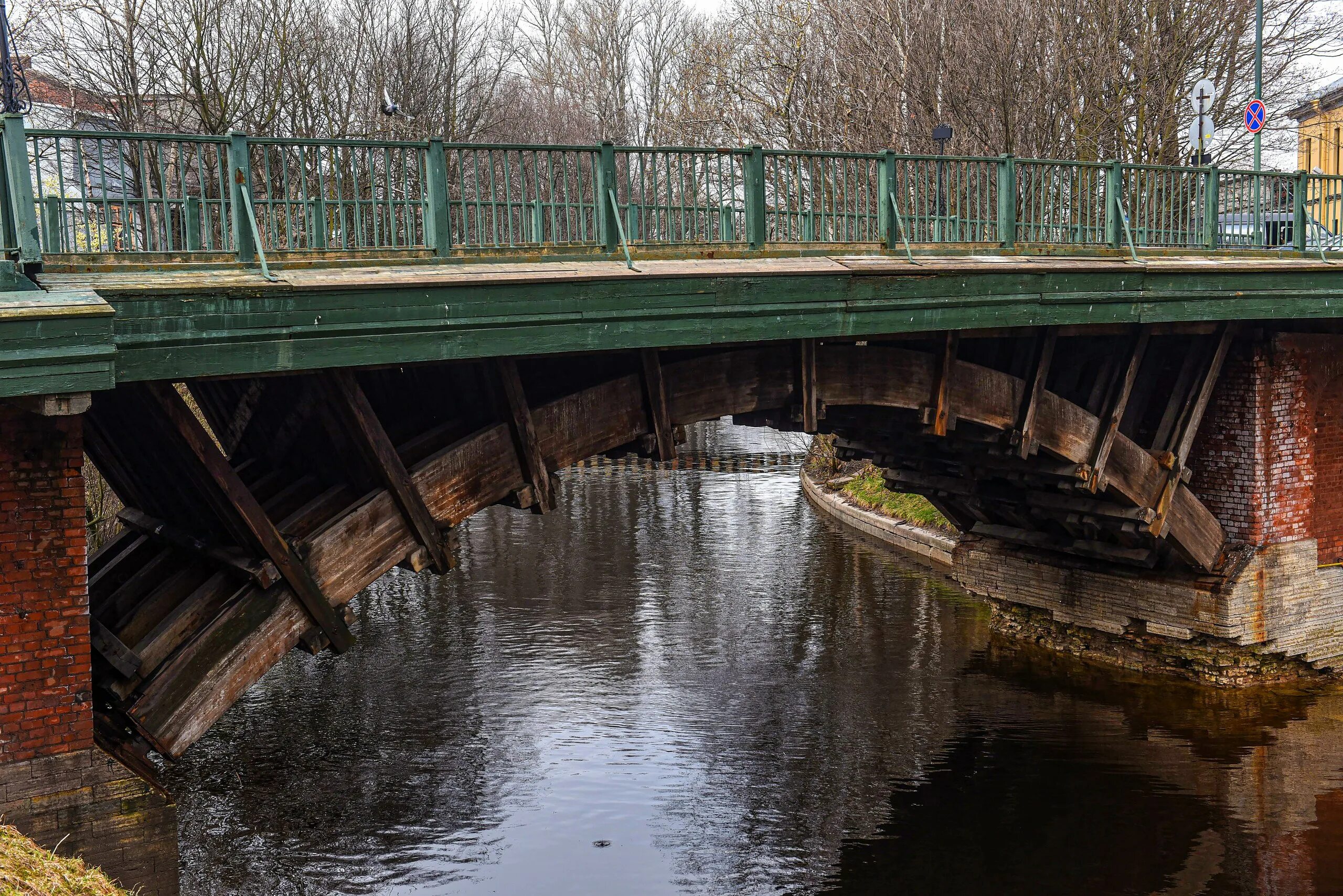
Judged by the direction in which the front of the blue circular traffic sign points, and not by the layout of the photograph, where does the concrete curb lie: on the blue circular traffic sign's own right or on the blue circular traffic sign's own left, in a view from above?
on the blue circular traffic sign's own right

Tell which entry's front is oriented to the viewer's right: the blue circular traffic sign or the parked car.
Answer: the parked car

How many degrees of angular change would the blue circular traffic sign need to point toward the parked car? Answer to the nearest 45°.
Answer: approximately 45° to its left

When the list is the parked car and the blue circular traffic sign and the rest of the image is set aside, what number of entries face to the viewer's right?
1

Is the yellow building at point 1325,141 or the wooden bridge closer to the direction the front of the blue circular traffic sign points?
the wooden bridge

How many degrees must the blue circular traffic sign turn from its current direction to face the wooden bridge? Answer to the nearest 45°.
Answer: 0° — it already faces it

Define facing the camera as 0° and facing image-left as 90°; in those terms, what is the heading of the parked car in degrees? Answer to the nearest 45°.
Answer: approximately 270°

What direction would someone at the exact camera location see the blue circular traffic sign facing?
facing the viewer and to the left of the viewer
